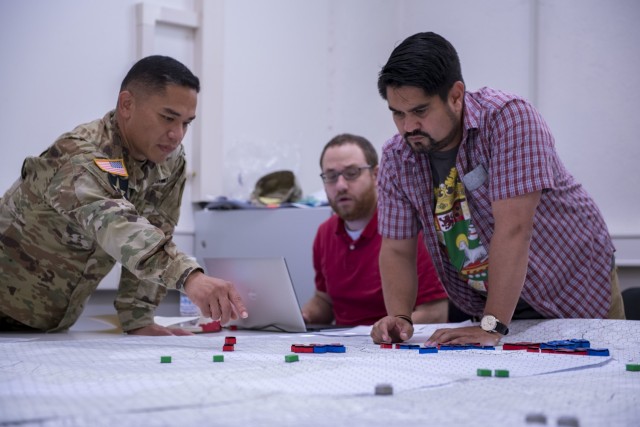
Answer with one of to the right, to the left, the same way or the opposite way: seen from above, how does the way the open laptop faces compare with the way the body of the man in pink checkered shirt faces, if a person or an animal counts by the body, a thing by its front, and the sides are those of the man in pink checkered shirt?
the opposite way

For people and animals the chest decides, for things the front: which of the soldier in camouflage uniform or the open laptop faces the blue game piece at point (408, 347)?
the soldier in camouflage uniform

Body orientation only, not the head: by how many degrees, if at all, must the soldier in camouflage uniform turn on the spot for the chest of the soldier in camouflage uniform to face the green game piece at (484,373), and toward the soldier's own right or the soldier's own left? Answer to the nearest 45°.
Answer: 0° — they already face it

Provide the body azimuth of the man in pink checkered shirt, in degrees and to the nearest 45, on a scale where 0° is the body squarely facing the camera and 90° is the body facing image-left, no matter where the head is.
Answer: approximately 45°

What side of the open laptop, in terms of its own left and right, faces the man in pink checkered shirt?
right

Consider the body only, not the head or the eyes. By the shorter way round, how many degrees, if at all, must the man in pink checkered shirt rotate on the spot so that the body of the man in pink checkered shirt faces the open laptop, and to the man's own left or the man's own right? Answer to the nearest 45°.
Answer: approximately 90° to the man's own right

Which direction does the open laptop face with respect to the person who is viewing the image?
facing away from the viewer and to the right of the viewer

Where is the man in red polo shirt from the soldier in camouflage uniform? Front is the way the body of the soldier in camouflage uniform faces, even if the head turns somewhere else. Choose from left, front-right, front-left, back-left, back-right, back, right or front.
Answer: left

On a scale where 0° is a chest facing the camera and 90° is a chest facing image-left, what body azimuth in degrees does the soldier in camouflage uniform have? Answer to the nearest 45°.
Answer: approximately 315°
